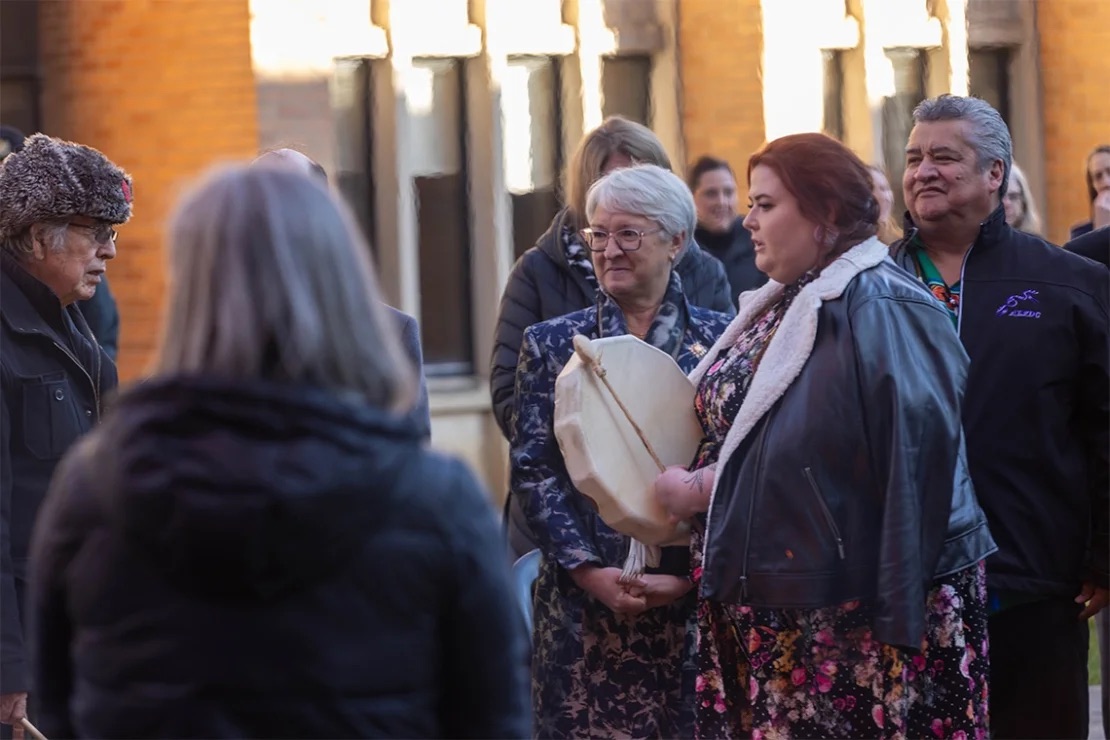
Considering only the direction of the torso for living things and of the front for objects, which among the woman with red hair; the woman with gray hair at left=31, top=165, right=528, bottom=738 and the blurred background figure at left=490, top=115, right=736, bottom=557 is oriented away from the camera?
the woman with gray hair

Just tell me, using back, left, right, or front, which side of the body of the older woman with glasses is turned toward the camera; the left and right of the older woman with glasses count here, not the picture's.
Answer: front

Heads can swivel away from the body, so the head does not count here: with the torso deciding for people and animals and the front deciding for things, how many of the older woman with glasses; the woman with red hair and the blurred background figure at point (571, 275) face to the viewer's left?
1

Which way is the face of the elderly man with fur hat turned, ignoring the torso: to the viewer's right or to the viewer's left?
to the viewer's right

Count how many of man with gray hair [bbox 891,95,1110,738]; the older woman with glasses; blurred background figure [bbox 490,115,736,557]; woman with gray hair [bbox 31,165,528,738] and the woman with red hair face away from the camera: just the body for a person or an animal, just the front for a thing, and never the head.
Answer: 1

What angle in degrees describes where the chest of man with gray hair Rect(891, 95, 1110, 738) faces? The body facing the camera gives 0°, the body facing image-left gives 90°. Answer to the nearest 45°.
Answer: approximately 45°

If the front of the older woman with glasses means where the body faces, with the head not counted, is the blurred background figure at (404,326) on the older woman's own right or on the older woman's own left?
on the older woman's own right

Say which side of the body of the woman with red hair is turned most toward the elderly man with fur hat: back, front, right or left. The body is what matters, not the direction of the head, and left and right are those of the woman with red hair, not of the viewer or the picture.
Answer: front

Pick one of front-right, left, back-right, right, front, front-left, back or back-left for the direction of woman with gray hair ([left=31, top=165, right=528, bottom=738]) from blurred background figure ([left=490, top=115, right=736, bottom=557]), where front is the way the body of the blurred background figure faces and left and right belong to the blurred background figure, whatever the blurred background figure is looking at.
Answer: front

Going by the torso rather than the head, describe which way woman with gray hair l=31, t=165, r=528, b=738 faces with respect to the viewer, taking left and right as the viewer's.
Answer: facing away from the viewer

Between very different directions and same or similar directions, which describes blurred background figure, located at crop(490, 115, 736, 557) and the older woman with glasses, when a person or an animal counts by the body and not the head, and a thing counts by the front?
same or similar directions

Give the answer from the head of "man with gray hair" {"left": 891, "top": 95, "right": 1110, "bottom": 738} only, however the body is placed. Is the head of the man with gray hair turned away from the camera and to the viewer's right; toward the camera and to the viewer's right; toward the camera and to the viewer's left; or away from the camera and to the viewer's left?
toward the camera and to the viewer's left

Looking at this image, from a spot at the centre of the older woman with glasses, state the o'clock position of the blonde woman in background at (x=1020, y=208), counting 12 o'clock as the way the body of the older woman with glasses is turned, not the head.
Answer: The blonde woman in background is roughly at 7 o'clock from the older woman with glasses.

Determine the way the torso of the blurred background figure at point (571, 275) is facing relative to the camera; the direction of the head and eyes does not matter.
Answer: toward the camera

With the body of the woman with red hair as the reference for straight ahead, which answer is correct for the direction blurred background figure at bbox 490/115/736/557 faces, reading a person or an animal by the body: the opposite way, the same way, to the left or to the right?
to the left

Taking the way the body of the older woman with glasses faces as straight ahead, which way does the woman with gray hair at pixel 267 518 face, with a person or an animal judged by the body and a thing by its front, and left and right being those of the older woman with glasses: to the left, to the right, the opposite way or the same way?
the opposite way

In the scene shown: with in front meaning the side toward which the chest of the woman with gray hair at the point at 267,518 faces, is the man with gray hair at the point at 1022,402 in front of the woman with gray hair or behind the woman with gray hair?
in front

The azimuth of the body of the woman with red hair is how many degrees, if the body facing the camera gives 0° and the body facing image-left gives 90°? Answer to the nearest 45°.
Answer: approximately 90°
